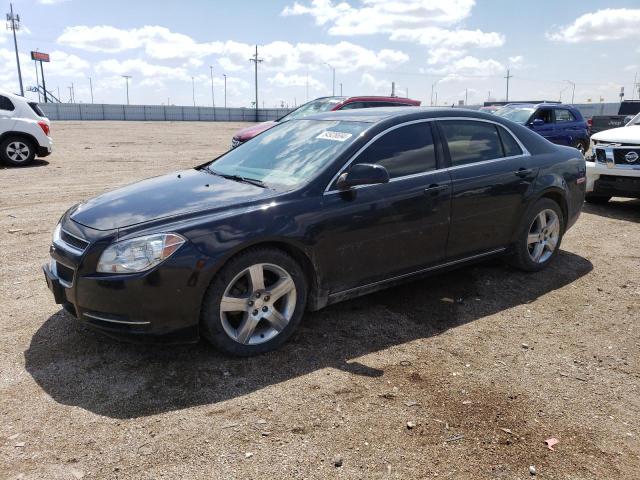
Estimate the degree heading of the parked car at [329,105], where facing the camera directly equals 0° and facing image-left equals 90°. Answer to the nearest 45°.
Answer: approximately 45°

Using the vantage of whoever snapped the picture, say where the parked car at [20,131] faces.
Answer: facing to the left of the viewer

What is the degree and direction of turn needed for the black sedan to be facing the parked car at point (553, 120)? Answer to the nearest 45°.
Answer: approximately 180°

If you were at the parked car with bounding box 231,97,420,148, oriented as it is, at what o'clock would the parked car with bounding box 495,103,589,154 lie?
the parked car with bounding box 495,103,589,154 is roughly at 7 o'clock from the parked car with bounding box 231,97,420,148.

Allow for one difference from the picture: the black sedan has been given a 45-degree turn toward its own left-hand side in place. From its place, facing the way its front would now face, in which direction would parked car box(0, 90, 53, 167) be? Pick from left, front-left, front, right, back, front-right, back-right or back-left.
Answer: back-right

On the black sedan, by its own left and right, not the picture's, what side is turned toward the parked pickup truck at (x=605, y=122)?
back

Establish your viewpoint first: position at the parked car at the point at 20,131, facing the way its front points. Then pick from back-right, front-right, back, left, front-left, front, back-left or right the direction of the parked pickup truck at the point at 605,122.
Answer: back

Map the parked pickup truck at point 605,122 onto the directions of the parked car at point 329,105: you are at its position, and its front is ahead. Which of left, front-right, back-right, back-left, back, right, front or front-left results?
back
